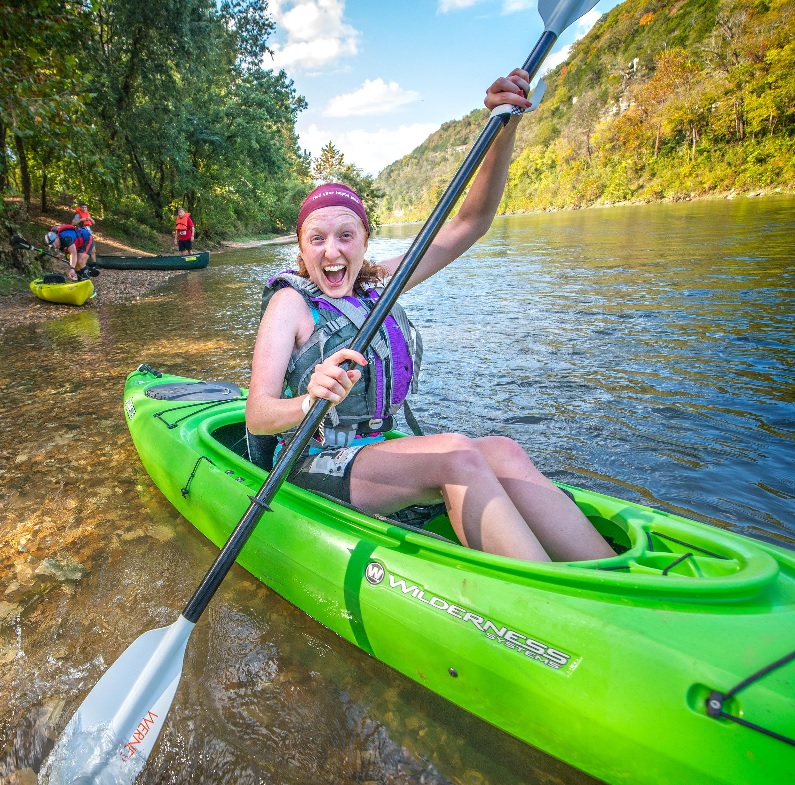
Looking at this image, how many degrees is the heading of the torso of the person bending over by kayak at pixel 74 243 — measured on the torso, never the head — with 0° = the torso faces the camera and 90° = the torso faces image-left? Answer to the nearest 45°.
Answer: approximately 90°

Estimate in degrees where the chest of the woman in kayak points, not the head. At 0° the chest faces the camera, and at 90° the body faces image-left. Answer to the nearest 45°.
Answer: approximately 315°

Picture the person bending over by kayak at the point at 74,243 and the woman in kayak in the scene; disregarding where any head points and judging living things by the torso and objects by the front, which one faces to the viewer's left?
the person bending over by kayak

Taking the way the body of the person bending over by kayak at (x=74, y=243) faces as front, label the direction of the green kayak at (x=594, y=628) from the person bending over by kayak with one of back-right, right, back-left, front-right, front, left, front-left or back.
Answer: left

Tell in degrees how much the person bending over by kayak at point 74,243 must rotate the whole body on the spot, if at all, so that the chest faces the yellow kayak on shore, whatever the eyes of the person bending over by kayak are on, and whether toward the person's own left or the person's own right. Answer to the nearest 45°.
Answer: approximately 90° to the person's own left

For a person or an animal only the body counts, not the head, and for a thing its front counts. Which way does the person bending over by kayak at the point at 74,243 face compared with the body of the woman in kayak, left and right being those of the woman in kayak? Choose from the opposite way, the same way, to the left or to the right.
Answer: to the right

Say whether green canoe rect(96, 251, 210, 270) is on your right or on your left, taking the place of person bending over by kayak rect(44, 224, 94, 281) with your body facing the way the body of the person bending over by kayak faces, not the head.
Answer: on your right

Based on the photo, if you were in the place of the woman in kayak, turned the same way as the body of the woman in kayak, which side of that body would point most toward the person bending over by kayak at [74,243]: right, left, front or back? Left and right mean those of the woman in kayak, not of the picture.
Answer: back

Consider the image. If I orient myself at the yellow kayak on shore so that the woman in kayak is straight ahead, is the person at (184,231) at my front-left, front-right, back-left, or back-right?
back-left
